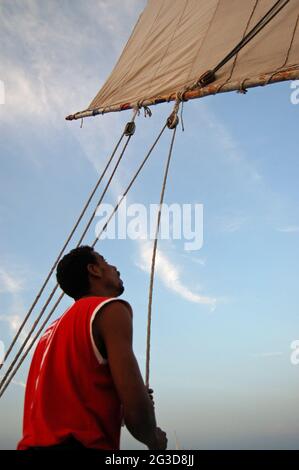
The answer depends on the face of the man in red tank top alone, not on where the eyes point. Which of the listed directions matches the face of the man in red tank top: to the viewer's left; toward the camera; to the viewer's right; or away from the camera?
to the viewer's right

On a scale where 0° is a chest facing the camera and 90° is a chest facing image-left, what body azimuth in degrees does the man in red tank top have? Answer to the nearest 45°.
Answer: approximately 225°
